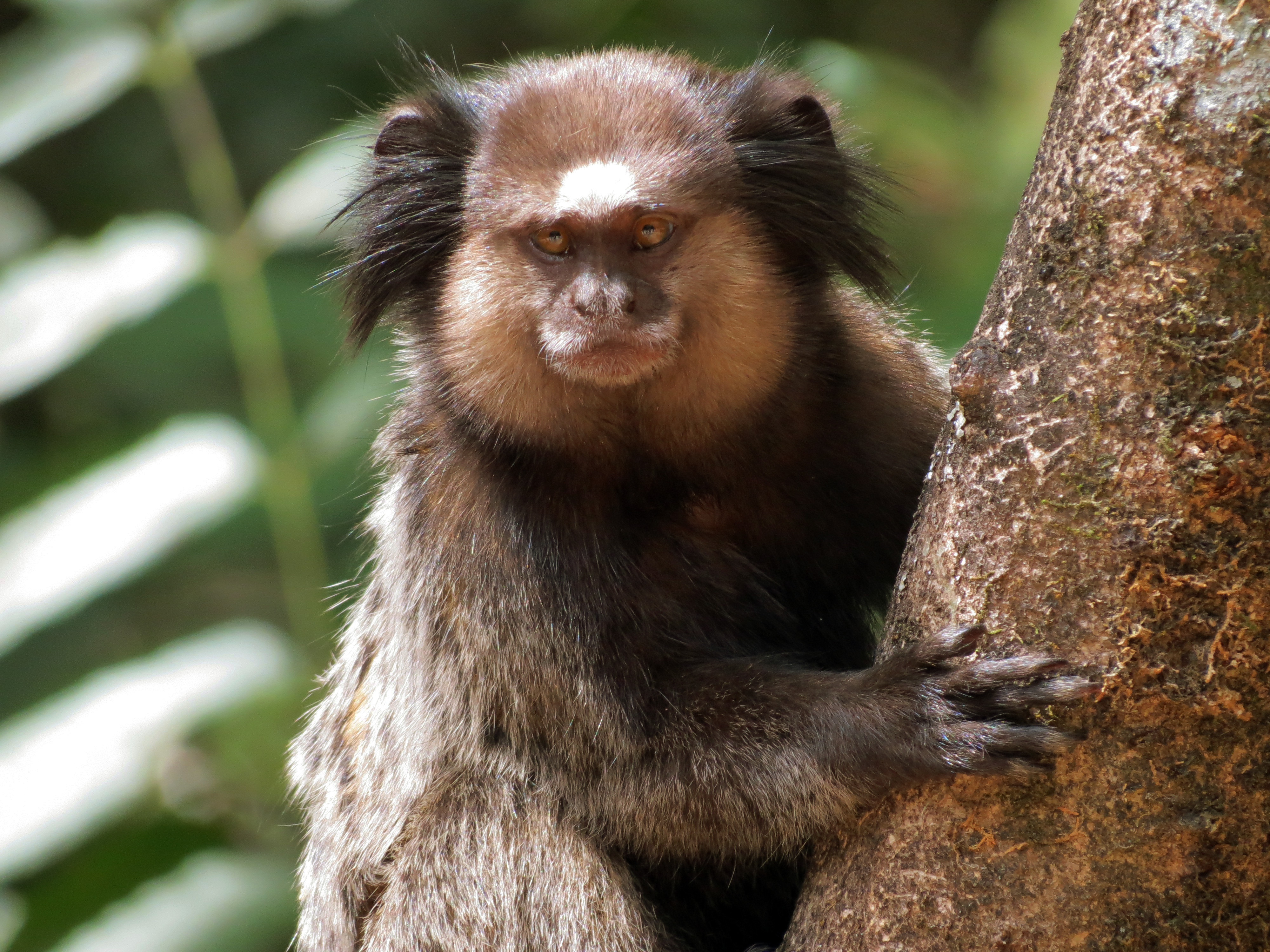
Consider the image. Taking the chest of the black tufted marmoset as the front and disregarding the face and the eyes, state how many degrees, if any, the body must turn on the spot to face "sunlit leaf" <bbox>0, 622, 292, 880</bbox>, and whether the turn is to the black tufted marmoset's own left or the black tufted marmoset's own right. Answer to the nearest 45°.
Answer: approximately 135° to the black tufted marmoset's own right

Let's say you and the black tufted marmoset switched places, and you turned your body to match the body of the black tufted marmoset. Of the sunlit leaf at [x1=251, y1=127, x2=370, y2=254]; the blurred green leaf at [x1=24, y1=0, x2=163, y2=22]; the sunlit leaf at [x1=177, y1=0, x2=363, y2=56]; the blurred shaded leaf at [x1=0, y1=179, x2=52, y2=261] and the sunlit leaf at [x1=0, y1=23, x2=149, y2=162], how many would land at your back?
5

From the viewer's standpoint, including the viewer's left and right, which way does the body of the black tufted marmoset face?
facing the viewer and to the right of the viewer

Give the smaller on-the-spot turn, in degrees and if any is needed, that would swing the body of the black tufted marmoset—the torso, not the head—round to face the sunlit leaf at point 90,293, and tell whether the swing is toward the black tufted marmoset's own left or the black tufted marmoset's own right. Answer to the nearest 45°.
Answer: approximately 180°

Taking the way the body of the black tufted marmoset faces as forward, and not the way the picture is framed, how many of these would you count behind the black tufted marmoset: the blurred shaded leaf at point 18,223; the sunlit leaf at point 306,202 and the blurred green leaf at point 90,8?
3

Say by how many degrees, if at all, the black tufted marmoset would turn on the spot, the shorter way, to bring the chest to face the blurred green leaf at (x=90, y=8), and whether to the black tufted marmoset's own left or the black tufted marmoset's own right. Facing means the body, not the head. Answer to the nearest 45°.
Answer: approximately 180°

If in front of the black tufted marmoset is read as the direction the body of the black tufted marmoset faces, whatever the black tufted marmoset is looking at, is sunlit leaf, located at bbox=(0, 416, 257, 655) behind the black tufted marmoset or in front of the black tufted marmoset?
behind

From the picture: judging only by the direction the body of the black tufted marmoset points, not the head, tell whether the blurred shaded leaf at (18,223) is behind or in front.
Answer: behind

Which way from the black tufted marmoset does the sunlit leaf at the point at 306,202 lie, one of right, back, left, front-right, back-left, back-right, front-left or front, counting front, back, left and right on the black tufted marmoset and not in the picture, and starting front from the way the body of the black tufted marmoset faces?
back

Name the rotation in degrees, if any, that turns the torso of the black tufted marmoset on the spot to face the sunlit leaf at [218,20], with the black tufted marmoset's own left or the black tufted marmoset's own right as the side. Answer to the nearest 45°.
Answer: approximately 180°

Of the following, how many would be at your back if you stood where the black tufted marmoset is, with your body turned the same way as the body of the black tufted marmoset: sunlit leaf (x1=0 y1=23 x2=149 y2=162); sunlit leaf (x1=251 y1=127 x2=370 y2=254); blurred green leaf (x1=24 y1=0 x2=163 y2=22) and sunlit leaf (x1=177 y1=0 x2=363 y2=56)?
4

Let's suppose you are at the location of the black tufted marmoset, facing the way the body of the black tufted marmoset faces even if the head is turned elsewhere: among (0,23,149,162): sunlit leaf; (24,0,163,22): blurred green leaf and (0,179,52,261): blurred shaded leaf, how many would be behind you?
3

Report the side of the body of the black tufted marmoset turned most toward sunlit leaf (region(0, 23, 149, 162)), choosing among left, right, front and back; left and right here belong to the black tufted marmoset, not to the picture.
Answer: back
